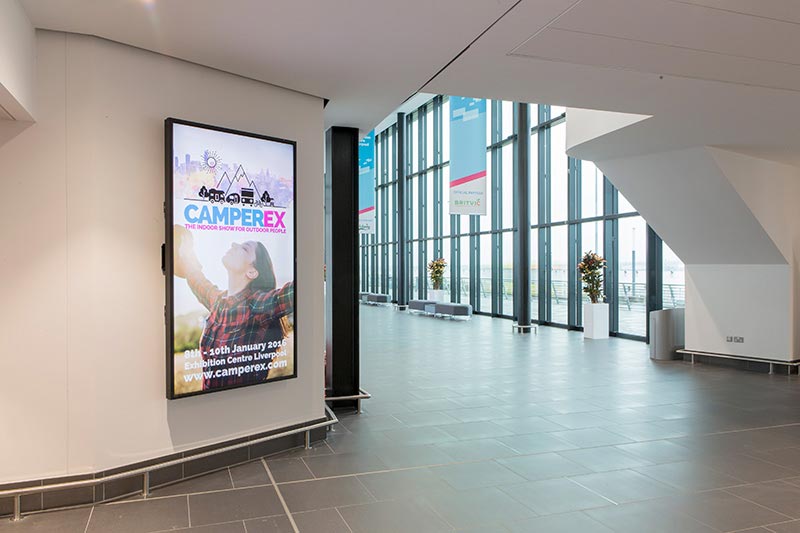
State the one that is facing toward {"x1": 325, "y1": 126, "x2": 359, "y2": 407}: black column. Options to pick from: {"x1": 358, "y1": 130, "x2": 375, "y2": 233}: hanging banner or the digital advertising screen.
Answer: the hanging banner

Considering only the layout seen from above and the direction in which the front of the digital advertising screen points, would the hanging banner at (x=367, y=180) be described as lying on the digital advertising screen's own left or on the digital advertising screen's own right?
on the digital advertising screen's own left

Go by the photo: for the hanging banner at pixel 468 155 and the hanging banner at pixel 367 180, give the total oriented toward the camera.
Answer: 2

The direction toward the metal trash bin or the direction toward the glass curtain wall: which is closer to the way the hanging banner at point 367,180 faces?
the metal trash bin

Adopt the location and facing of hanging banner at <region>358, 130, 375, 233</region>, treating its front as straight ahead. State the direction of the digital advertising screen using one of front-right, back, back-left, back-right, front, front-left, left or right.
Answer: front

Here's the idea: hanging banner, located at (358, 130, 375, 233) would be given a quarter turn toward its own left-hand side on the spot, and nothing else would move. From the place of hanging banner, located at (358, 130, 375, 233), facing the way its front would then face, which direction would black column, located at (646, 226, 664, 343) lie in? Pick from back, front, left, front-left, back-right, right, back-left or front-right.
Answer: front-right

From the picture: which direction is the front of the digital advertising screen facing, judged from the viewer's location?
facing the viewer and to the right of the viewer

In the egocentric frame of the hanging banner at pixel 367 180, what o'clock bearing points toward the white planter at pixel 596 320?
The white planter is roughly at 10 o'clock from the hanging banner.

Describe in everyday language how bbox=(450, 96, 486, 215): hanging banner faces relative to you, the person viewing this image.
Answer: facing the viewer
